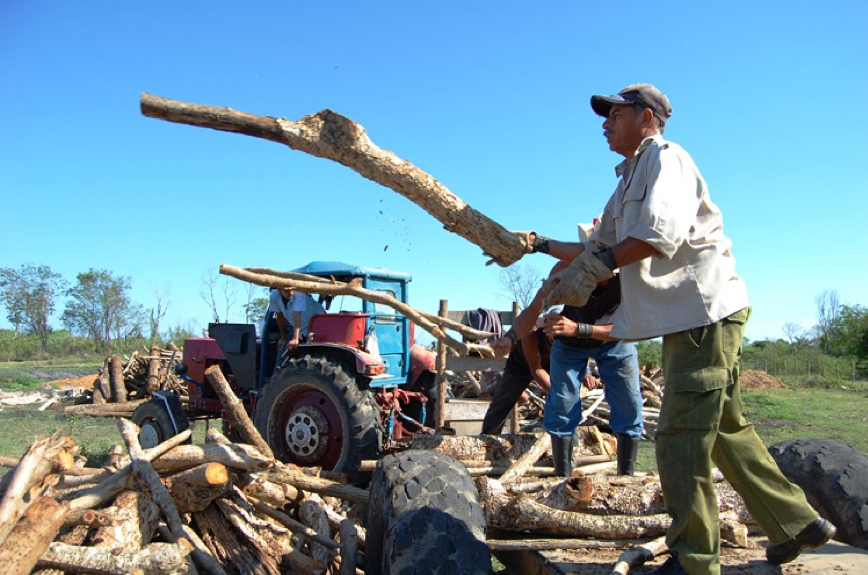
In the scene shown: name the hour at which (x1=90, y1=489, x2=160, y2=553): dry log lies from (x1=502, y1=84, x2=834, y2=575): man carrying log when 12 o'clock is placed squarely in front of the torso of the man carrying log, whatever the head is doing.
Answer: The dry log is roughly at 12 o'clock from the man carrying log.

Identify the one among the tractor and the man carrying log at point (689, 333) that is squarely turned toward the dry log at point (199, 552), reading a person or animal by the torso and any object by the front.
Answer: the man carrying log

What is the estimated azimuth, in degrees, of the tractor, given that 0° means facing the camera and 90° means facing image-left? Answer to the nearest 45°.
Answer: approximately 135°

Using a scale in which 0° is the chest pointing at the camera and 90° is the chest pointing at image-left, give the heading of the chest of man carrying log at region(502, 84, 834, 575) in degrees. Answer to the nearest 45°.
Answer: approximately 90°

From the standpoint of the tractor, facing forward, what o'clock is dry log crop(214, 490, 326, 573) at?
The dry log is roughly at 8 o'clock from the tractor.

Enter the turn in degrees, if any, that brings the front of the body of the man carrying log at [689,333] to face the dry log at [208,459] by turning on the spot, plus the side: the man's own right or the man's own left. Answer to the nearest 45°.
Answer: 0° — they already face it

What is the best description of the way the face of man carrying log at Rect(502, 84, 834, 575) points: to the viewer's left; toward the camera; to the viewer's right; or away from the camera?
to the viewer's left

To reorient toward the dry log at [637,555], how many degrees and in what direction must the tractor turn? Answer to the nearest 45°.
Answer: approximately 135° to its left
